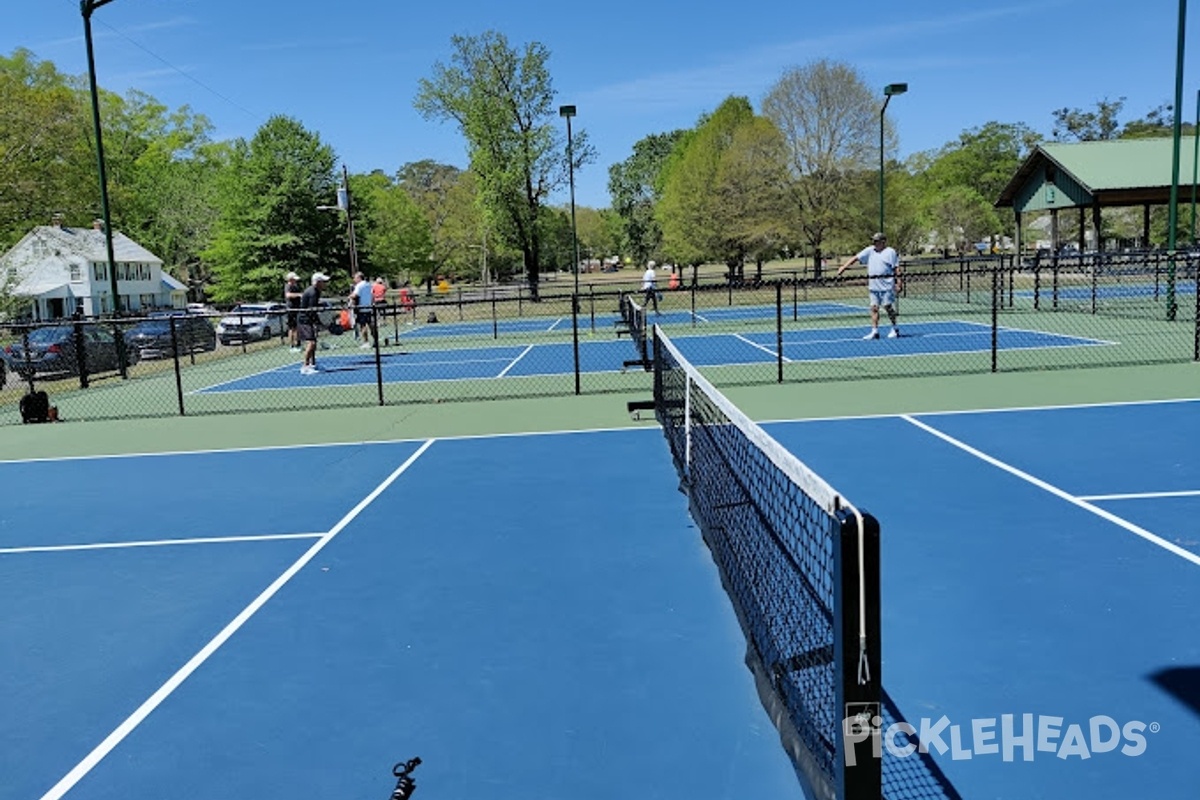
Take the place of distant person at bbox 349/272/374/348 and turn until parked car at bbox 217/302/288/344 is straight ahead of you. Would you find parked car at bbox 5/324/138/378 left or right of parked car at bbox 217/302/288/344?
left

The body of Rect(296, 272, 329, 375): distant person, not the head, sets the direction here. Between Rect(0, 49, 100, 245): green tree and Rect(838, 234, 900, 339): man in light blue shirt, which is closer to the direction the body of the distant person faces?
the man in light blue shirt

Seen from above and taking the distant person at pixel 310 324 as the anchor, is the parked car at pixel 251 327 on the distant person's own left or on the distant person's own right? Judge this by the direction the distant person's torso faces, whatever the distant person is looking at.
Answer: on the distant person's own left

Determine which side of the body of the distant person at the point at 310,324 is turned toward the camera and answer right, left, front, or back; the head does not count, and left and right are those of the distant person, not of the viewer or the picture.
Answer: right

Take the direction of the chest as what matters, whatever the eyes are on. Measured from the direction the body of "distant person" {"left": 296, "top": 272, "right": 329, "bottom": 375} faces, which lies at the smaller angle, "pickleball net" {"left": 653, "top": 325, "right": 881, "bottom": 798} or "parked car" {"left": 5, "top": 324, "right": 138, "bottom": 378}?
the pickleball net

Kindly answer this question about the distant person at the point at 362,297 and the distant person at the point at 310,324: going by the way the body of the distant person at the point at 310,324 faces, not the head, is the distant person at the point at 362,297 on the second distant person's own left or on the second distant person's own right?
on the second distant person's own left

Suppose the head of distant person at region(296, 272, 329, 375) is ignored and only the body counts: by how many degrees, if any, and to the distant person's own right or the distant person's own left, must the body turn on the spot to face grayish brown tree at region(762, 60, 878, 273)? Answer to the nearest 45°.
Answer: approximately 45° to the distant person's own left

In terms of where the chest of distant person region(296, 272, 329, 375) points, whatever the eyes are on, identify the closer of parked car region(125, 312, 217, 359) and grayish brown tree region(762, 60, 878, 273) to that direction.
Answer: the grayish brown tree
